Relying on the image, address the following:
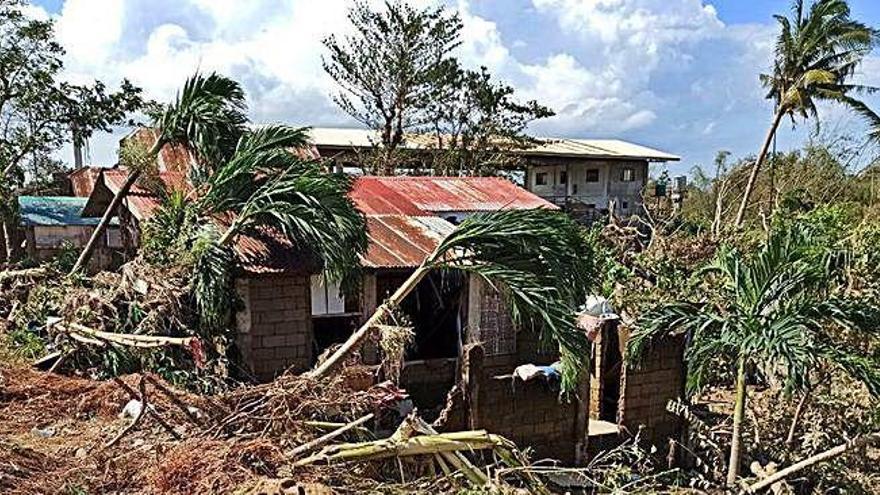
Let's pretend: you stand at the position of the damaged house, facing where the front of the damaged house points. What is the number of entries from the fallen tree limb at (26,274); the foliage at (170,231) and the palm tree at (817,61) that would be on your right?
2

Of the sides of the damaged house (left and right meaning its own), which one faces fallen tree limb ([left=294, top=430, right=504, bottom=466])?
front

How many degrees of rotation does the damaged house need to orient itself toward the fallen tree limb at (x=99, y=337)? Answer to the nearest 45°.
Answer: approximately 90° to its right

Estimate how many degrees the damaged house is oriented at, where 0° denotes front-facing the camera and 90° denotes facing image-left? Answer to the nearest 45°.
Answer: approximately 0°

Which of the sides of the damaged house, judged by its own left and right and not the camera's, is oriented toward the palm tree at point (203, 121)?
right

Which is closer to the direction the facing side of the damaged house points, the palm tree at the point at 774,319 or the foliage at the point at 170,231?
the palm tree

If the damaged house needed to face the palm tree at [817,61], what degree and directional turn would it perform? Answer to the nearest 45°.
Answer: approximately 135° to its left

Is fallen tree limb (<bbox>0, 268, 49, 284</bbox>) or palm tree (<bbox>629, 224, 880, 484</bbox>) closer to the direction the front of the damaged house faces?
the palm tree

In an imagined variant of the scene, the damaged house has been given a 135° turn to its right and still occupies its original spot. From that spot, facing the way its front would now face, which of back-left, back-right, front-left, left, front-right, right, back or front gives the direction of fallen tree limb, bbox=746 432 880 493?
back

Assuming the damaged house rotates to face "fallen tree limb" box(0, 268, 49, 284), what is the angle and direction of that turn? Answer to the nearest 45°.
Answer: approximately 90° to its right

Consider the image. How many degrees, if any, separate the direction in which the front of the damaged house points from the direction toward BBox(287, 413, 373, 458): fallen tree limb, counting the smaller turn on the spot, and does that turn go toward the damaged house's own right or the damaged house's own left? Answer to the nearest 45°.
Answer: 0° — it already faces it

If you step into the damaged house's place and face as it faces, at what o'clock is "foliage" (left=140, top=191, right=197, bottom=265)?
The foliage is roughly at 3 o'clock from the damaged house.

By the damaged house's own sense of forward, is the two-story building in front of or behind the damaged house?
behind
